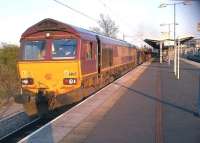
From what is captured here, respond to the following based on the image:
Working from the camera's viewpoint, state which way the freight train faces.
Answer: facing the viewer and to the left of the viewer
